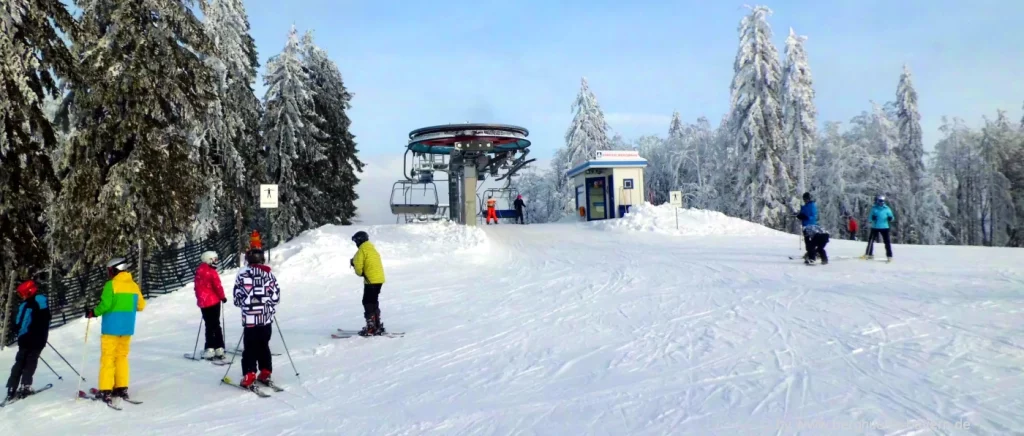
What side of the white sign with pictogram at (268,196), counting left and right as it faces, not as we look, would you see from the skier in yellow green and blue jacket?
front

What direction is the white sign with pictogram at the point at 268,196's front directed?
toward the camera

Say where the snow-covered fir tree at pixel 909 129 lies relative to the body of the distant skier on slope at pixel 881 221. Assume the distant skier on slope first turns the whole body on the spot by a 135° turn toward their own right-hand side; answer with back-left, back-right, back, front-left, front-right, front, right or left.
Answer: front-right

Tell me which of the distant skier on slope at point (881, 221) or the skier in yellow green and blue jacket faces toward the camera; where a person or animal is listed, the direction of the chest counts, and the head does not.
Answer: the distant skier on slope

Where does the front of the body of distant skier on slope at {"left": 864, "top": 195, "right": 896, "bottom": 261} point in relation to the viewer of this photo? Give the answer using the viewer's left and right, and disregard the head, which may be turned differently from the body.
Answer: facing the viewer

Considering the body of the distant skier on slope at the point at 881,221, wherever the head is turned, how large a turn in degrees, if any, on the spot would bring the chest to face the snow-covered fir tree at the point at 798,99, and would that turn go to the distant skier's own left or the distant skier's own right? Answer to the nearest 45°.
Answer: approximately 180°

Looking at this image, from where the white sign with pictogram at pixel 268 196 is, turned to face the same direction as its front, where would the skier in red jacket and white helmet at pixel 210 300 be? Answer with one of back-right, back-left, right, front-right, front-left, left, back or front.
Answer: front

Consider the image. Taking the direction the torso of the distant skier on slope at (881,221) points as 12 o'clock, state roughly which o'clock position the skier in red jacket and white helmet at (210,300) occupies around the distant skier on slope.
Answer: The skier in red jacket and white helmet is roughly at 1 o'clock from the distant skier on slope.

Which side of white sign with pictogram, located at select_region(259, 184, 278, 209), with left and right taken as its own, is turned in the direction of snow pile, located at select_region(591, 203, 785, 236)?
left

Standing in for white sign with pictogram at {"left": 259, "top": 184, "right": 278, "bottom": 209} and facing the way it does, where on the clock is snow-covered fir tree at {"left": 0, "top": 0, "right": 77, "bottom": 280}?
The snow-covered fir tree is roughly at 1 o'clock from the white sign with pictogram.

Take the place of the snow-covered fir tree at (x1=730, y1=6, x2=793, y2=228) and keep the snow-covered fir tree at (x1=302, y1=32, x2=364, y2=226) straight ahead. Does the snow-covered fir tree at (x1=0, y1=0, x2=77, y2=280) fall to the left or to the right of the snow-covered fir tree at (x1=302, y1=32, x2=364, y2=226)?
left

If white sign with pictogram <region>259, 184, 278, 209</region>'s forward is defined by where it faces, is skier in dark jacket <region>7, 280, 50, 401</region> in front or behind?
in front

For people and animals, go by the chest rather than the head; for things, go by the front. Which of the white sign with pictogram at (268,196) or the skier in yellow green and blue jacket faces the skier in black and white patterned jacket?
the white sign with pictogram

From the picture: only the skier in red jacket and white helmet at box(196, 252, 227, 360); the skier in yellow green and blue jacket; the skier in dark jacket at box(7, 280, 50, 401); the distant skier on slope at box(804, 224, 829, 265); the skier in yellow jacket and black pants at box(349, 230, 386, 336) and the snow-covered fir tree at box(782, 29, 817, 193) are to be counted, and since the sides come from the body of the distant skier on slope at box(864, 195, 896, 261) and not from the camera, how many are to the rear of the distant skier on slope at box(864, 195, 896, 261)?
1

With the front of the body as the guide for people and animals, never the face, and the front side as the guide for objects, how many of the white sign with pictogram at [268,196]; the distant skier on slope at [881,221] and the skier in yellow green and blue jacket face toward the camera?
2
